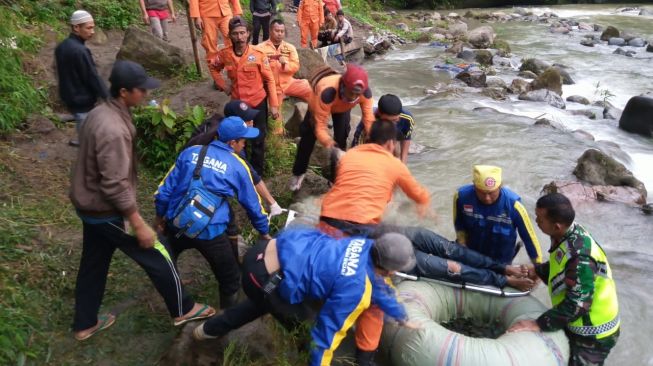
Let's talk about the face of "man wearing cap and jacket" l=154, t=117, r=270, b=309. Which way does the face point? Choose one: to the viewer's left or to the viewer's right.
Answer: to the viewer's right

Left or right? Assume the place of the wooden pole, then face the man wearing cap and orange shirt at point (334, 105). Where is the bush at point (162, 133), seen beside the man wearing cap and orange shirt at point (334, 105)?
right

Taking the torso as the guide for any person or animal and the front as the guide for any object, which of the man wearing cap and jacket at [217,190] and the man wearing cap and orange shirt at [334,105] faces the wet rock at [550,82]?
the man wearing cap and jacket at [217,190]

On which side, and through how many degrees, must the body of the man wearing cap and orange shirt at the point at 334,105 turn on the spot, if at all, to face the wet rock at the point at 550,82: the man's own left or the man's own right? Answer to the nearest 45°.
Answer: approximately 90° to the man's own left

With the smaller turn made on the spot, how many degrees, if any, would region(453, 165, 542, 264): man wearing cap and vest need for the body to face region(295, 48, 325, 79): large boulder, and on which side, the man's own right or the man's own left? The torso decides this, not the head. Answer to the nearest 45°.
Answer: approximately 135° to the man's own right

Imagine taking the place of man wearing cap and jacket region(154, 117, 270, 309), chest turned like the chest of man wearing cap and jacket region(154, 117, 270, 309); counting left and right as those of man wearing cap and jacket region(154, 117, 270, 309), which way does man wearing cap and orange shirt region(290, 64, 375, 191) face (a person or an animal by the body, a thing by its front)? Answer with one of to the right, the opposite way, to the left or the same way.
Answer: to the right

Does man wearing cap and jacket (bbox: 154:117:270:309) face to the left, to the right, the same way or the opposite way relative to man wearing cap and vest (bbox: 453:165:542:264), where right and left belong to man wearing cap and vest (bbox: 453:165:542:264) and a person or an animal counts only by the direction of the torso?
the opposite way

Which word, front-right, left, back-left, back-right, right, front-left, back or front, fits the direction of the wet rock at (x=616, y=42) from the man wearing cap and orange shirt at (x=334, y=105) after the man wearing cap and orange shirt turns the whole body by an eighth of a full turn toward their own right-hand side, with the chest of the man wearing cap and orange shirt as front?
back-left

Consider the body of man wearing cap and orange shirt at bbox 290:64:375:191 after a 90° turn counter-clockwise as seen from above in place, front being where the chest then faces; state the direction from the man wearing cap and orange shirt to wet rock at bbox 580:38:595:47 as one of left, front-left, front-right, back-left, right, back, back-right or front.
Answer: front

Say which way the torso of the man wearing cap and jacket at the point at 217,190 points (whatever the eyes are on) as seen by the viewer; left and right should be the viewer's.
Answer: facing away from the viewer and to the right of the viewer

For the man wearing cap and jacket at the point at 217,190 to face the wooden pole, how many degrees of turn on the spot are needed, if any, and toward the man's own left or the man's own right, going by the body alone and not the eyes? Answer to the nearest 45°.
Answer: approximately 45° to the man's own left

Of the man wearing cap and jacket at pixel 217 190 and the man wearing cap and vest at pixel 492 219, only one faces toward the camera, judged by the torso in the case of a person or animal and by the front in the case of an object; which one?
the man wearing cap and vest at pixel 492 219

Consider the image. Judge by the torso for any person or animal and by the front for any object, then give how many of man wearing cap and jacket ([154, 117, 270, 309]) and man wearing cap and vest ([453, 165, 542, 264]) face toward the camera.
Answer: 1

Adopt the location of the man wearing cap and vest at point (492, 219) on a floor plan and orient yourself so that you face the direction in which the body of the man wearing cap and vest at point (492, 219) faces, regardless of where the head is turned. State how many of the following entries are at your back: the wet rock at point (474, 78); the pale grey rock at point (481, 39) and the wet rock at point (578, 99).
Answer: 3

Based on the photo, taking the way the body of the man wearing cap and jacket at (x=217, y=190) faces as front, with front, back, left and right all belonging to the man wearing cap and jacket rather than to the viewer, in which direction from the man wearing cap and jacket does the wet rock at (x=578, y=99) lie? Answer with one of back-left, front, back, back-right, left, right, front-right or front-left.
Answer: front

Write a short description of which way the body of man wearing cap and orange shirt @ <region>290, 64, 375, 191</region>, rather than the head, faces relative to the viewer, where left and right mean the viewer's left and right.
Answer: facing the viewer and to the right of the viewer

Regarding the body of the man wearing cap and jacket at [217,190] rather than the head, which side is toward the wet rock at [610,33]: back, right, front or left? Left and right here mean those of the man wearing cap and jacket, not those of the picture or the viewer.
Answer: front

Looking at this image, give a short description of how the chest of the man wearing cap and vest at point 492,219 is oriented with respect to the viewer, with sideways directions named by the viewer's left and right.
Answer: facing the viewer

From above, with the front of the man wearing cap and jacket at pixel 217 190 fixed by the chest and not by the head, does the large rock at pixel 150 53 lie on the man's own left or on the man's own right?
on the man's own left
